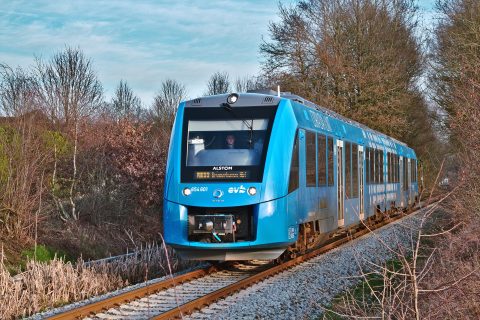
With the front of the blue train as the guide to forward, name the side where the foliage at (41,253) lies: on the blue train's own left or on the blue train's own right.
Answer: on the blue train's own right

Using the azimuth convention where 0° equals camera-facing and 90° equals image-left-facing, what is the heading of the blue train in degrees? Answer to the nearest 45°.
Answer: approximately 45°

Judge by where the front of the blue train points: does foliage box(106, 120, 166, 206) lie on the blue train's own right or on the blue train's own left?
on the blue train's own right

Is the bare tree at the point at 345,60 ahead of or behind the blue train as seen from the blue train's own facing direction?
behind
